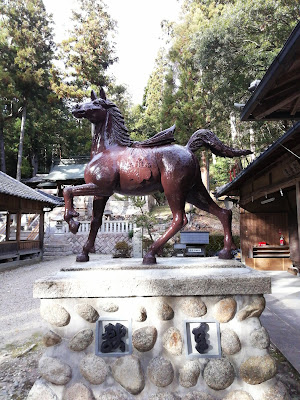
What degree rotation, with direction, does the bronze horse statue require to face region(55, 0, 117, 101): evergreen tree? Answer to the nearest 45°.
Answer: approximately 90° to its right

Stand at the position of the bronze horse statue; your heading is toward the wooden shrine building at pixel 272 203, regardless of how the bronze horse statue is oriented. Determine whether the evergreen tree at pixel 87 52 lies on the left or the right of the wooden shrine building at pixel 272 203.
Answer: left

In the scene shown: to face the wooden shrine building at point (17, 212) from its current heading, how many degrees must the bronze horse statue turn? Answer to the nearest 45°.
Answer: approximately 45° to its right

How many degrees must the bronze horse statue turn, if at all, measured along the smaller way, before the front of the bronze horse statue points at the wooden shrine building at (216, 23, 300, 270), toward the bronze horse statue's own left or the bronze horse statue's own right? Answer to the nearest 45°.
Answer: approximately 135° to the bronze horse statue's own right

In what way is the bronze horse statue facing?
to the viewer's left
